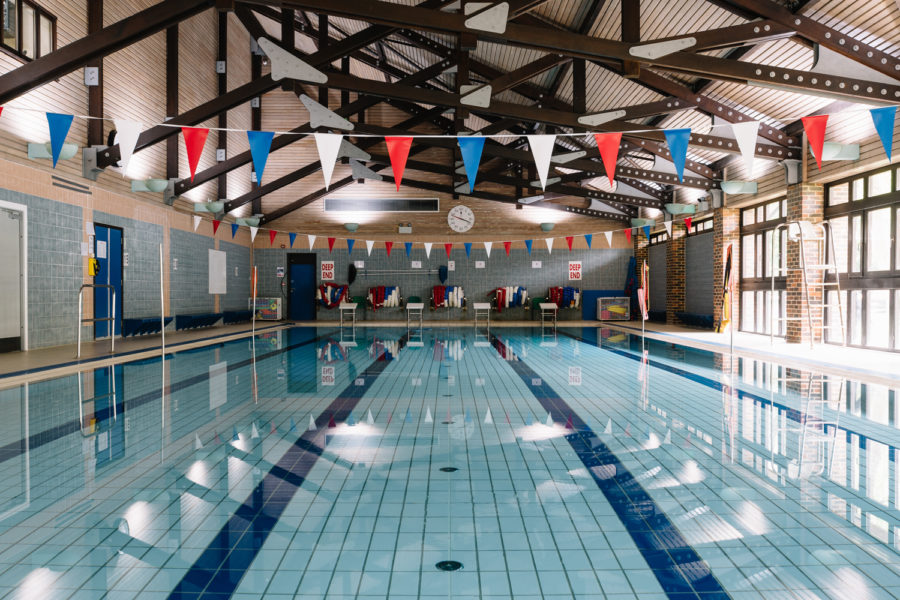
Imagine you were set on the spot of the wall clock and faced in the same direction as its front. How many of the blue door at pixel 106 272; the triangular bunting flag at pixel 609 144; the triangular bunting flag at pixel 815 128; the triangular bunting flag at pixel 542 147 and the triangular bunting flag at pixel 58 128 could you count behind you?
0

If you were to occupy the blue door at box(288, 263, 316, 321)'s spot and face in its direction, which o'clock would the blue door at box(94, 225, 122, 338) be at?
the blue door at box(94, 225, 122, 338) is roughly at 1 o'clock from the blue door at box(288, 263, 316, 321).

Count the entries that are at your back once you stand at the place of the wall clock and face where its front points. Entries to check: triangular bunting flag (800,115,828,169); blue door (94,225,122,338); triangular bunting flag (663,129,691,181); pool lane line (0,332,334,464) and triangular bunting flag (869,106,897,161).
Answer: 0

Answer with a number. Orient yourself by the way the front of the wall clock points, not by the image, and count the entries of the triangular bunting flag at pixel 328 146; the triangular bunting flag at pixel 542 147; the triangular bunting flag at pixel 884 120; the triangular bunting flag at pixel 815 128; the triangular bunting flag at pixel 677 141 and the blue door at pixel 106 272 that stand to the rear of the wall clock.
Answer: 0

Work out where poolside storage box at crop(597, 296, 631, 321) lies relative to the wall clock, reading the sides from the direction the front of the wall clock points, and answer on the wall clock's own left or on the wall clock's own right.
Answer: on the wall clock's own left

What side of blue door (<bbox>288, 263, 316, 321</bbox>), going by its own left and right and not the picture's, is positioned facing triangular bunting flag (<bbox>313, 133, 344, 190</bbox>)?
front

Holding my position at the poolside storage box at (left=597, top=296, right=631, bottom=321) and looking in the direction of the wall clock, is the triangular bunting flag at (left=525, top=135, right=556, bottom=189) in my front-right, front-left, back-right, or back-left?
front-left

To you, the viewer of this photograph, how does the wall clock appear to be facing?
facing the viewer

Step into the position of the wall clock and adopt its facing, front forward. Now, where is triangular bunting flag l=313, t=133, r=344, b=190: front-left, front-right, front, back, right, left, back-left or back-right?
front

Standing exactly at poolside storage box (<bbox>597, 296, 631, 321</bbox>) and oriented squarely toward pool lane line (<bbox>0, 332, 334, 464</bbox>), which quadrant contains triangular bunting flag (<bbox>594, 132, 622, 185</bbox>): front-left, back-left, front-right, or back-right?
front-left

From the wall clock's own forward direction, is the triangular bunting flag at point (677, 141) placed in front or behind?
in front

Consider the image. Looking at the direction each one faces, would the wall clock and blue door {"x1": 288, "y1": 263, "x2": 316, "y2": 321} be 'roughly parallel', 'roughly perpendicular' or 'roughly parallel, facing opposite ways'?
roughly parallel

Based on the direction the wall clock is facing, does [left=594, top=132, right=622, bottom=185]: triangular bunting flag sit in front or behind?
in front

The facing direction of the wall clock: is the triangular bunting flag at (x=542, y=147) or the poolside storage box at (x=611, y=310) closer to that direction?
the triangular bunting flag

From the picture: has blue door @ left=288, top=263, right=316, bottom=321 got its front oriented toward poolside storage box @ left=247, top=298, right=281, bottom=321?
no

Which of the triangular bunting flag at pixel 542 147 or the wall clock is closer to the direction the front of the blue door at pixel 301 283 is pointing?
the triangular bunting flag

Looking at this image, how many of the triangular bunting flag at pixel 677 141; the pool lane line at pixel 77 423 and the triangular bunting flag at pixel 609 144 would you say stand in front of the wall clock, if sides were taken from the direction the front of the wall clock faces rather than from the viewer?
3

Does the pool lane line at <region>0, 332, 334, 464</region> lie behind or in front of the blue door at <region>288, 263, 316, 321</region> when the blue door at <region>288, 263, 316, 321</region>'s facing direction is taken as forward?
in front

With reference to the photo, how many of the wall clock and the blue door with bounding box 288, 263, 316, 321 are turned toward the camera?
2
